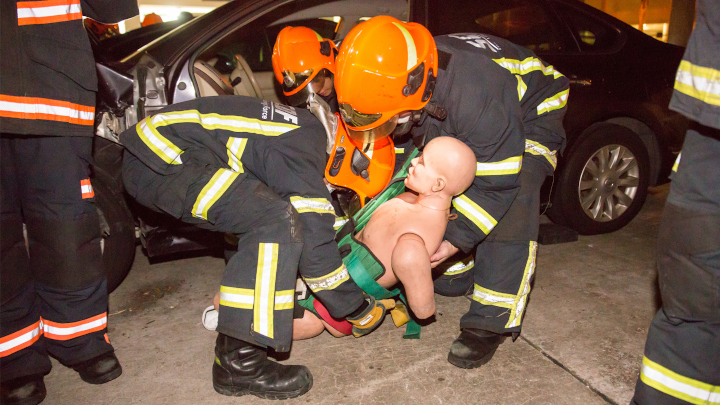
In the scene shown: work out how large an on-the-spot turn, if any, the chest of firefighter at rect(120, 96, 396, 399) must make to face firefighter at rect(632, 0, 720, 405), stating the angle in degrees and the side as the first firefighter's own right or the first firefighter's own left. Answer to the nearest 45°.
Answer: approximately 45° to the first firefighter's own right

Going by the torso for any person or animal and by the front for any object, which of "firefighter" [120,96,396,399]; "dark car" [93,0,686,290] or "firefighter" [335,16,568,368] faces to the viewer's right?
"firefighter" [120,96,396,399]

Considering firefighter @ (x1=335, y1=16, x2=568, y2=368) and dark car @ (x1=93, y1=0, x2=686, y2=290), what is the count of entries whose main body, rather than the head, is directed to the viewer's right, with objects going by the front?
0

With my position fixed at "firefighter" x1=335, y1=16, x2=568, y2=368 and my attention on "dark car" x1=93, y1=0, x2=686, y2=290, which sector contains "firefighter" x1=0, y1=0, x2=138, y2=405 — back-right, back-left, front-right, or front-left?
back-left

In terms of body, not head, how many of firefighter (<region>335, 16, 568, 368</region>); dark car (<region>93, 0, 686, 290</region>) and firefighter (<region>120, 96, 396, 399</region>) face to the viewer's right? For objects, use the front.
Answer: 1

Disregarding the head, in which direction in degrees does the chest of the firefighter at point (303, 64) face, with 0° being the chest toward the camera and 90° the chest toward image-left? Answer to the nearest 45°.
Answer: approximately 315°

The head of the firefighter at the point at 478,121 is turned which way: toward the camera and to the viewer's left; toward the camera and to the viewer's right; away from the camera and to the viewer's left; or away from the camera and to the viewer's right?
toward the camera and to the viewer's left

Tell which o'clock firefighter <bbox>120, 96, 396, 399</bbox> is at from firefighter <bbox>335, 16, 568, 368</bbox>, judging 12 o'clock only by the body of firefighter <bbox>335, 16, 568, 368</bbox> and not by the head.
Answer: firefighter <bbox>120, 96, 396, 399</bbox> is roughly at 11 o'clock from firefighter <bbox>335, 16, 568, 368</bbox>.

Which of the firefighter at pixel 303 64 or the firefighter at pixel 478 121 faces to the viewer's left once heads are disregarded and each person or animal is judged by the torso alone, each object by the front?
the firefighter at pixel 478 121

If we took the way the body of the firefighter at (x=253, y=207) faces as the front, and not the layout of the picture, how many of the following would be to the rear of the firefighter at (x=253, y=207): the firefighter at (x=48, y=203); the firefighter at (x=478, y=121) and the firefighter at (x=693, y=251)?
1

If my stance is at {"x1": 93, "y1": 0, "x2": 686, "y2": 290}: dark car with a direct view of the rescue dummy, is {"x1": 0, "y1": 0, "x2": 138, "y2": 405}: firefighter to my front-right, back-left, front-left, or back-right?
front-right

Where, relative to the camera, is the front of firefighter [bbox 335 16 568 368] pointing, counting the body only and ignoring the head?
to the viewer's left

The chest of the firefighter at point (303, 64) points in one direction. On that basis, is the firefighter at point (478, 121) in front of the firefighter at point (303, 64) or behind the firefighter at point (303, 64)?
in front

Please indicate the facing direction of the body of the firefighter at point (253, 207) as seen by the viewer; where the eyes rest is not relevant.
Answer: to the viewer's right
